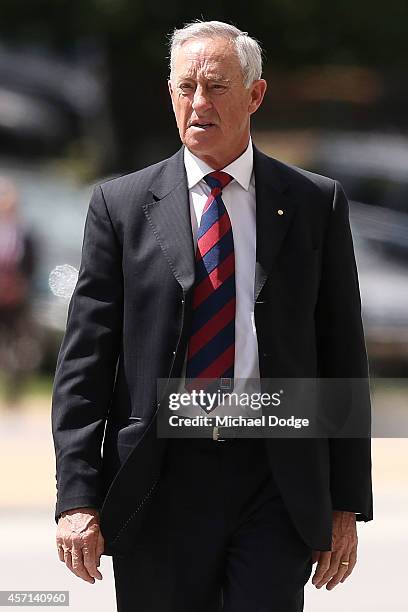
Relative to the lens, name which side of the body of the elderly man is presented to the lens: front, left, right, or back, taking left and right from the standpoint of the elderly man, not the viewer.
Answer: front

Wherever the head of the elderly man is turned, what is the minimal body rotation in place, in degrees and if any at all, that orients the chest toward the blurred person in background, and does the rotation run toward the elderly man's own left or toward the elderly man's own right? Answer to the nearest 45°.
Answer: approximately 180°
